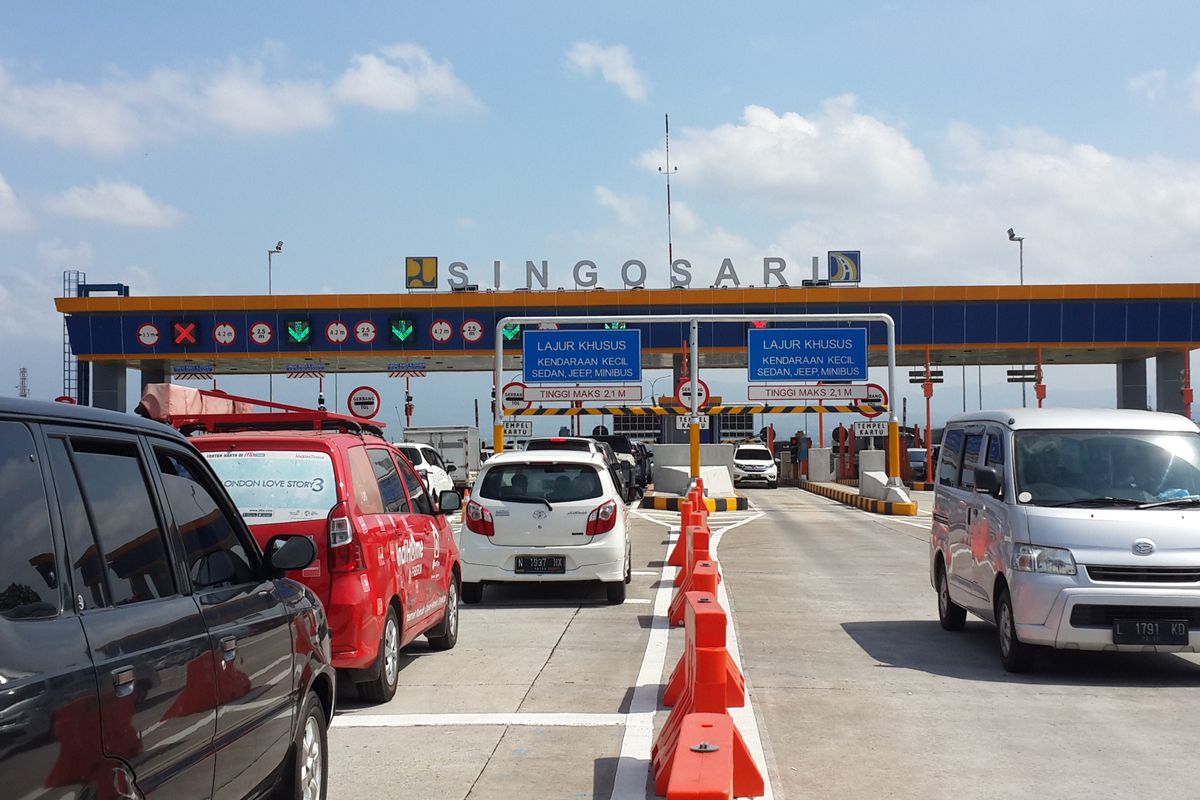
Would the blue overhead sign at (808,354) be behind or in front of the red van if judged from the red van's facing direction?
in front

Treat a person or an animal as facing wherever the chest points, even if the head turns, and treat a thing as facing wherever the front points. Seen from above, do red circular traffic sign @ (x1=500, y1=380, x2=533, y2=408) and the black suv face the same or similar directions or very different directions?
very different directions

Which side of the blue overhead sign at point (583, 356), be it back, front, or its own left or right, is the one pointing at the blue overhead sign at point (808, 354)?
left

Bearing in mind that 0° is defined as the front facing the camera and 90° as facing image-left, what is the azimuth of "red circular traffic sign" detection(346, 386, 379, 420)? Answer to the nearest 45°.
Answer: approximately 0°

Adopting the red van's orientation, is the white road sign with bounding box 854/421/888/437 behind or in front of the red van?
in front

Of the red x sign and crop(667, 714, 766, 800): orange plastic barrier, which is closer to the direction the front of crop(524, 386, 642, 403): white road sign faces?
the orange plastic barrier

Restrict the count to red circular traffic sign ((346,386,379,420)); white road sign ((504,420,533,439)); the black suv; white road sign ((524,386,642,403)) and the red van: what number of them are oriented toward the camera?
3

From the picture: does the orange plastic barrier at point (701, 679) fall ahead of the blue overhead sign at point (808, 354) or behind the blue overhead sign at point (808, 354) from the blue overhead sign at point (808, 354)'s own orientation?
ahead

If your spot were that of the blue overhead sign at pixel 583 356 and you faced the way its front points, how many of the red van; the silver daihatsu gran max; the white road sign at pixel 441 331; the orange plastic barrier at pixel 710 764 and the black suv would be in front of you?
4

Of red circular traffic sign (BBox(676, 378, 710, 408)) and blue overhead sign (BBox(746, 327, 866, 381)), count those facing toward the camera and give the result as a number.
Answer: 2
